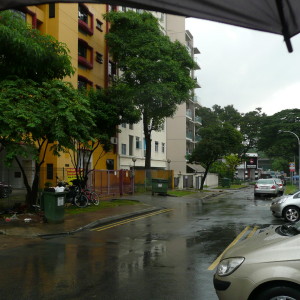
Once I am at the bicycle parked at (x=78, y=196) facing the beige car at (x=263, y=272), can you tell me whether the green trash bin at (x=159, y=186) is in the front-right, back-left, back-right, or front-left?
back-left

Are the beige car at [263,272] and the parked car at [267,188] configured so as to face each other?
no

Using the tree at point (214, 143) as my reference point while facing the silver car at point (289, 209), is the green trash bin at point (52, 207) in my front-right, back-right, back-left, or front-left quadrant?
front-right

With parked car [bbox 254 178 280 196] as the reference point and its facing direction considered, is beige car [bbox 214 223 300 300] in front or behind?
behind

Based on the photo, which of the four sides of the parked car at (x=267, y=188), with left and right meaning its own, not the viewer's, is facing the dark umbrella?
back

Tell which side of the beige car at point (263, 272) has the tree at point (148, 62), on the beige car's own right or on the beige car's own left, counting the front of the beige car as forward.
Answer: on the beige car's own right

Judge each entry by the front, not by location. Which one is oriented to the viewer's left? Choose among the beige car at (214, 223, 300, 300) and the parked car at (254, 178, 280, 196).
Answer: the beige car

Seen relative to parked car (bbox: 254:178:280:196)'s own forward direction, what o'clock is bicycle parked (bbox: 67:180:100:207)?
The bicycle parked is roughly at 7 o'clock from the parked car.

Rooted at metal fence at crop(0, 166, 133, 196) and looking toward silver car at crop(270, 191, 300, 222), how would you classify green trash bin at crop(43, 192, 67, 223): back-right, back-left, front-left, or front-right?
front-right

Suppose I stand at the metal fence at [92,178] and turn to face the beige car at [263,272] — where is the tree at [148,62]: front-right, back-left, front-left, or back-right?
back-left

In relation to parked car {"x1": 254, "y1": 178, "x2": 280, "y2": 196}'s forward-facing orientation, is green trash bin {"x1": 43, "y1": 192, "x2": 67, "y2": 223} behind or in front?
behind

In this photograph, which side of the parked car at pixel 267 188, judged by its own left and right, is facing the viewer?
back
